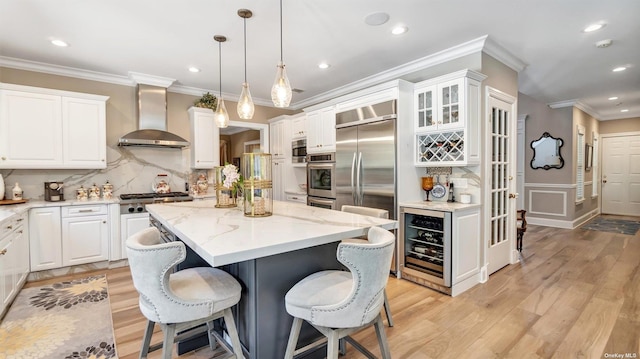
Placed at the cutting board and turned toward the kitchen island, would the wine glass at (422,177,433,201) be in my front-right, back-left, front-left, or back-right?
front-left

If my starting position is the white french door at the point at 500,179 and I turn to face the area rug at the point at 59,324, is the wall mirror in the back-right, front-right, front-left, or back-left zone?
back-right

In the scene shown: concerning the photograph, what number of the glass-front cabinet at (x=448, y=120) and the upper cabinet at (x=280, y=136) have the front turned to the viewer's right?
0

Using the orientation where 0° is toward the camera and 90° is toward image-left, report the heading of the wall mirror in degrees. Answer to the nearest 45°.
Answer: approximately 0°

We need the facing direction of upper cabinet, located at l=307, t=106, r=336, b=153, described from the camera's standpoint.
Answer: facing the viewer and to the left of the viewer

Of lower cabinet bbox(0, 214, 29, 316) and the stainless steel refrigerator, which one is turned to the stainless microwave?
the lower cabinet

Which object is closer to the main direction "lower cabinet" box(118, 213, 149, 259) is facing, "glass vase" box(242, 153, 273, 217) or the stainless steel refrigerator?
the glass vase

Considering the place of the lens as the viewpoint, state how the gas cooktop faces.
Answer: facing the viewer

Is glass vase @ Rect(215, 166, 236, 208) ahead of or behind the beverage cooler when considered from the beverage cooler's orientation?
ahead

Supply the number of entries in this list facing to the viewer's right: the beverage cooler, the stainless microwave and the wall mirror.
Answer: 0

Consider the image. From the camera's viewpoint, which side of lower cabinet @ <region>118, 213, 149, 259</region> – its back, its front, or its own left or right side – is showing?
front

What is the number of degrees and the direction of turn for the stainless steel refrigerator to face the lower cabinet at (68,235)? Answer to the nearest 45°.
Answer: approximately 45° to its right

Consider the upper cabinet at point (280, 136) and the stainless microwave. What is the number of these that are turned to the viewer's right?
0

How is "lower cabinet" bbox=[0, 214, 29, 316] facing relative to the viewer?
to the viewer's right

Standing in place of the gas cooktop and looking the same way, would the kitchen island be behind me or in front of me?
in front

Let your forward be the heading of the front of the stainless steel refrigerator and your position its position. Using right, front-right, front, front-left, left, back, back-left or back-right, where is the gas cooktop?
front-right
